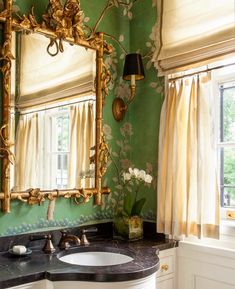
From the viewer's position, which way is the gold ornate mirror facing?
facing the viewer and to the right of the viewer

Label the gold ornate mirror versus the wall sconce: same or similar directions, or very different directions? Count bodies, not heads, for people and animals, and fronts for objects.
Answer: same or similar directions

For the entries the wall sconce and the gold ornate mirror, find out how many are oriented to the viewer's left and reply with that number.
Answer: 0

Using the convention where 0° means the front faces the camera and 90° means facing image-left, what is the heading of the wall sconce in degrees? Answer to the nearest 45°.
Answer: approximately 315°

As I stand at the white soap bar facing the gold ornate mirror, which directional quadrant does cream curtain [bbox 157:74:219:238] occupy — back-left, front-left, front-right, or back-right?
front-right

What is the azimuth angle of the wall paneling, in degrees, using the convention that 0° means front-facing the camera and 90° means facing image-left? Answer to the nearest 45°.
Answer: approximately 45°

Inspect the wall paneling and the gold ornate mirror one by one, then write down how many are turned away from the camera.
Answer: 0

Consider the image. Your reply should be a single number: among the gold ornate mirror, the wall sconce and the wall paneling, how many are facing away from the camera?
0
